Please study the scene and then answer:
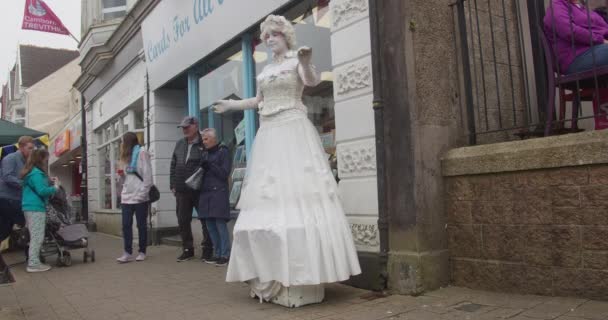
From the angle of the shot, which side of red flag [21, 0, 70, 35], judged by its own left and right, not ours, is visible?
front

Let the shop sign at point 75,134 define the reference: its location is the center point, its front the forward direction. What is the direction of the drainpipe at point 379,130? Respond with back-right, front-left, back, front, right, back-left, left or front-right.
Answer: front-left

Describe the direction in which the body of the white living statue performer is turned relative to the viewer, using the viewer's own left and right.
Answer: facing the viewer and to the left of the viewer

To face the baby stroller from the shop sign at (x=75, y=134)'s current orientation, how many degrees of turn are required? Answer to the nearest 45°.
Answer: approximately 45° to its left

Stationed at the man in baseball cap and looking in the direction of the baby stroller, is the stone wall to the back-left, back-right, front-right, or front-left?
back-left

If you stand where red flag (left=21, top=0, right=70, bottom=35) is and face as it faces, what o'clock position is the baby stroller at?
The baby stroller is roughly at 12 o'clock from the red flag.
